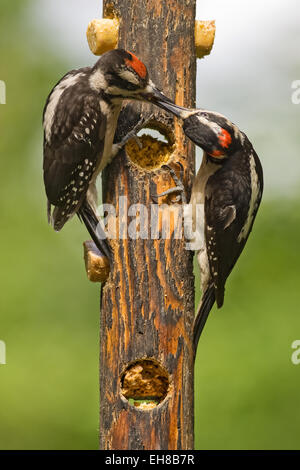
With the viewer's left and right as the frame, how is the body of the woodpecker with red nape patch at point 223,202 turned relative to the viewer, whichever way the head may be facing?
facing to the left of the viewer

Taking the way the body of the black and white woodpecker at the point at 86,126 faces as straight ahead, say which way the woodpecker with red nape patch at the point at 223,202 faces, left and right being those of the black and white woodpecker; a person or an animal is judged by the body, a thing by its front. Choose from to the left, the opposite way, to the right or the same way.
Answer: the opposite way

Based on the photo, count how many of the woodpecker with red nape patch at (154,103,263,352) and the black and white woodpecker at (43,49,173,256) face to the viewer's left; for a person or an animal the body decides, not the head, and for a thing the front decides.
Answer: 1

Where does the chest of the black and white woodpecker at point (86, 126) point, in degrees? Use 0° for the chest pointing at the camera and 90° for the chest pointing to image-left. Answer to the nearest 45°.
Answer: approximately 270°

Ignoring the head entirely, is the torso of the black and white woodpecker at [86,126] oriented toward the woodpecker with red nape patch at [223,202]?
yes

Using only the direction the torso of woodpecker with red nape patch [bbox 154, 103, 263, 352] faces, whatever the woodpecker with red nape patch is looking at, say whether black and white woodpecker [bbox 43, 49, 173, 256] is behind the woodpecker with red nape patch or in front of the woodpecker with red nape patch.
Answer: in front
